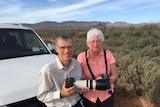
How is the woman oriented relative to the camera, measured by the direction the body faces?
toward the camera

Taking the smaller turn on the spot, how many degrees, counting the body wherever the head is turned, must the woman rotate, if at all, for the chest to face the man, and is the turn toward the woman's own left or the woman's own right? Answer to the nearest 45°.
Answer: approximately 45° to the woman's own right

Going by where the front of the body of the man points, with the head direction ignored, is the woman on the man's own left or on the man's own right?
on the man's own left

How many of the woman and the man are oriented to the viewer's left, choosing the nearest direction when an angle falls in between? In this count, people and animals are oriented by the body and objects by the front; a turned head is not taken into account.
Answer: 0

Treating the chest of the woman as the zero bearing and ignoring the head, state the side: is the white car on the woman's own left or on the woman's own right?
on the woman's own right

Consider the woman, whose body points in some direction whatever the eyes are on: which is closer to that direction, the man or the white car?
the man

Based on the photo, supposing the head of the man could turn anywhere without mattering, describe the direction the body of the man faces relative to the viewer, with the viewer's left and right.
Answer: facing the viewer and to the right of the viewer

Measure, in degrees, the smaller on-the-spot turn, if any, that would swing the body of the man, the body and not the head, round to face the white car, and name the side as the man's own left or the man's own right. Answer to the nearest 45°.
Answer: approximately 180°
